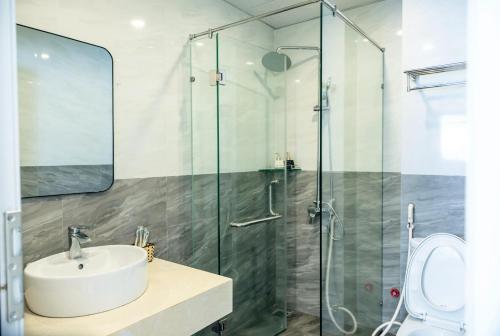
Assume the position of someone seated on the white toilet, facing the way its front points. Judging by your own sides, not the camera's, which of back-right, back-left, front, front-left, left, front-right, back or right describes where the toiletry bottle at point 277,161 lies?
front-right

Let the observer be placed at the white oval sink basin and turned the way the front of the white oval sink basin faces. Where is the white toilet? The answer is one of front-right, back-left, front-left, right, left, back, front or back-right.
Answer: front-left

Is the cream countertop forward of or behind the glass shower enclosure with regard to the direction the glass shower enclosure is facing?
forward

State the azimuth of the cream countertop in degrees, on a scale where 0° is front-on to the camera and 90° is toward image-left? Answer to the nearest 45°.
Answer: approximately 315°

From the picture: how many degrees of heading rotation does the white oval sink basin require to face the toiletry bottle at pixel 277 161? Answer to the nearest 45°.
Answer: approximately 90° to its left

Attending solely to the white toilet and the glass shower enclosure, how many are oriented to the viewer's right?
0

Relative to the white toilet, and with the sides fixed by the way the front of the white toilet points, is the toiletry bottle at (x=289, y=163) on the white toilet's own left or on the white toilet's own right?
on the white toilet's own right

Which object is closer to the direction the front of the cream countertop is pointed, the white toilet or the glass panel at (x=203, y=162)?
the white toilet

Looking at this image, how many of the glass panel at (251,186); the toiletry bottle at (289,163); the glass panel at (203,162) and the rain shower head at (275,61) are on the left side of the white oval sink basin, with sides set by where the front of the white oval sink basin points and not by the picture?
4

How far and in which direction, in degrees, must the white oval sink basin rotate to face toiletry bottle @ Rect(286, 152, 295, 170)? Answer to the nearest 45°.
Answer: approximately 90° to its left

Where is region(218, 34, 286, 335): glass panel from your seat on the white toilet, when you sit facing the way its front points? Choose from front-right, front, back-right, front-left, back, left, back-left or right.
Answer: front-right

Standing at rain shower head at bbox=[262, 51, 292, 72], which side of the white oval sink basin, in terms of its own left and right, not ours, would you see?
left
